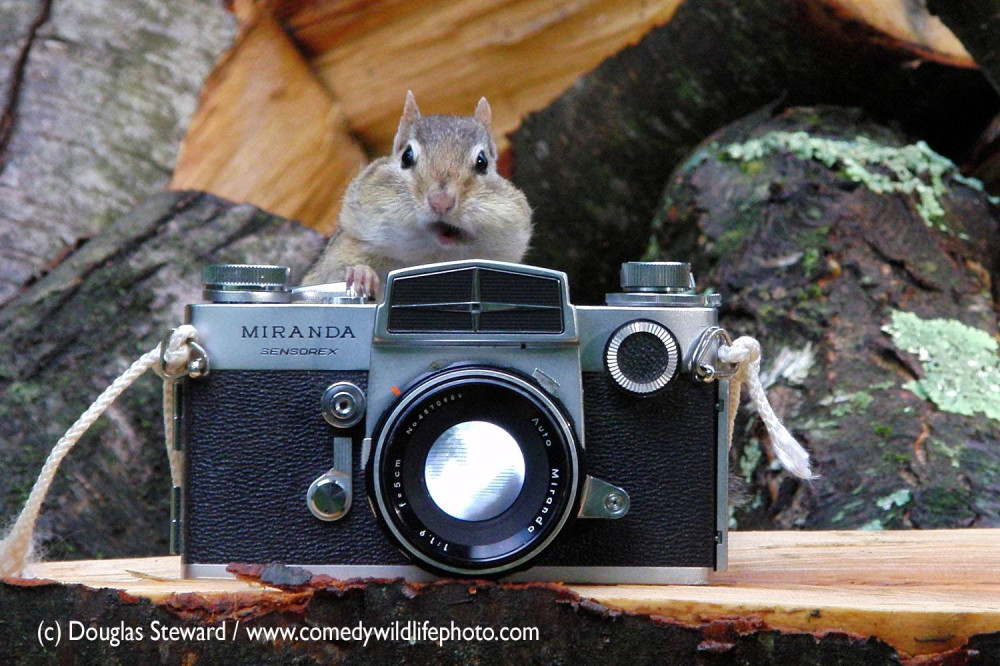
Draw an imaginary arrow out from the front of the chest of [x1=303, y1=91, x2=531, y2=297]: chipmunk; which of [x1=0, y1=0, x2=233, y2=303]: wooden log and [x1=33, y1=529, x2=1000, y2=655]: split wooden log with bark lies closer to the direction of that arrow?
the split wooden log with bark

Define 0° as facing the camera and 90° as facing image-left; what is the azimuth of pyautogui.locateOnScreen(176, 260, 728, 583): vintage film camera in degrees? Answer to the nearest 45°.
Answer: approximately 0°

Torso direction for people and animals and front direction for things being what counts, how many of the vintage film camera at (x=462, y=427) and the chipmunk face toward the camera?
2

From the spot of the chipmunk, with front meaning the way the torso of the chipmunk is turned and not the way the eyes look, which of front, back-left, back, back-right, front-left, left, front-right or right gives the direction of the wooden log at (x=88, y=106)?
back-right

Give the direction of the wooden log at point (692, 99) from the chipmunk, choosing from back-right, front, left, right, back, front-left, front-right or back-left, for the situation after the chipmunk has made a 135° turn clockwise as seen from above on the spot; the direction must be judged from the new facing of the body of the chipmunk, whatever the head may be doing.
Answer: right

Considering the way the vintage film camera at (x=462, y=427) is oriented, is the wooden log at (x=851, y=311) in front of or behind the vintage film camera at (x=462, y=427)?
behind

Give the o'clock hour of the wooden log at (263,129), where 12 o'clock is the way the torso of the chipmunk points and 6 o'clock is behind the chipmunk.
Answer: The wooden log is roughly at 5 o'clock from the chipmunk.

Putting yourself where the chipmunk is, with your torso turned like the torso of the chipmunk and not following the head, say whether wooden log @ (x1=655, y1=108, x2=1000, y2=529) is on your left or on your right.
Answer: on your left

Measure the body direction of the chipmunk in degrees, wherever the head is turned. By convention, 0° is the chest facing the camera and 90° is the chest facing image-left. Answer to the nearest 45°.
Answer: approximately 0°

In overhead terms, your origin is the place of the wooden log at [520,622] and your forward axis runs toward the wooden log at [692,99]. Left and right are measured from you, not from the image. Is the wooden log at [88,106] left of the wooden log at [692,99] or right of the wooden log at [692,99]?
left

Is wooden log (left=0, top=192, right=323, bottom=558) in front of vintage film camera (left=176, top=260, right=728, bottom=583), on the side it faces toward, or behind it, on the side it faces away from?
behind

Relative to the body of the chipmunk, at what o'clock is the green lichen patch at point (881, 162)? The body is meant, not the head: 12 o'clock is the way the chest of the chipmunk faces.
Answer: The green lichen patch is roughly at 8 o'clock from the chipmunk.
